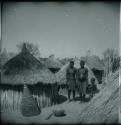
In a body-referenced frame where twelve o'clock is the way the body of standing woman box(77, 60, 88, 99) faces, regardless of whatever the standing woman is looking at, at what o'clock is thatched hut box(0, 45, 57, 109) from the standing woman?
The thatched hut is roughly at 3 o'clock from the standing woman.

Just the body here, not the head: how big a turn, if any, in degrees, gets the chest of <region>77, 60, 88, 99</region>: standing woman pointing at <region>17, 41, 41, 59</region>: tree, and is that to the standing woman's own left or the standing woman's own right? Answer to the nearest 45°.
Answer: approximately 90° to the standing woman's own right

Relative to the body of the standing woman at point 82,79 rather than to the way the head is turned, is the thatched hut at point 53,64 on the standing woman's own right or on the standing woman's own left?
on the standing woman's own right

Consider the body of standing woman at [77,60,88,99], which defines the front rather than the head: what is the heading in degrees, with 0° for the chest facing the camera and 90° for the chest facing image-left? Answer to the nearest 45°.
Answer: approximately 0°
